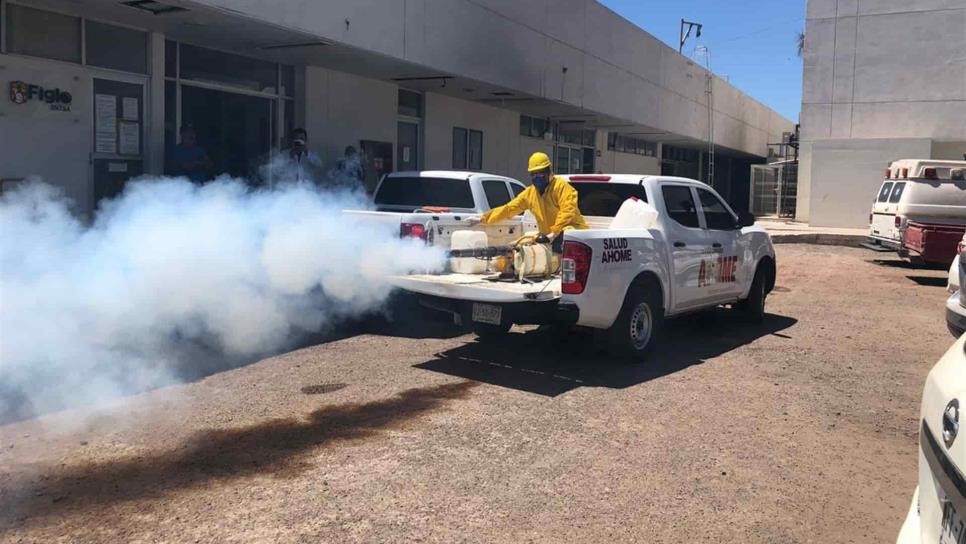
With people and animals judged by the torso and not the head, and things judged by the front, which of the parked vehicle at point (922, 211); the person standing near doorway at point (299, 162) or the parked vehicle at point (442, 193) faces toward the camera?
the person standing near doorway

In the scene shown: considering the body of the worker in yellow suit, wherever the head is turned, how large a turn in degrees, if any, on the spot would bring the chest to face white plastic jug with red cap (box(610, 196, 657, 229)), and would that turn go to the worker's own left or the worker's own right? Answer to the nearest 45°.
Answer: approximately 135° to the worker's own left

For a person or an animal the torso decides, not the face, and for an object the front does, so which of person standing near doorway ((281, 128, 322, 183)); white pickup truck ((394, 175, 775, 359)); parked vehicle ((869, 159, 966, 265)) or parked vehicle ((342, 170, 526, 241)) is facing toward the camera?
the person standing near doorway

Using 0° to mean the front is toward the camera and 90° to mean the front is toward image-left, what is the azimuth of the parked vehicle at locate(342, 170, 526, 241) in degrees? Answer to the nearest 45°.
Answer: approximately 225°

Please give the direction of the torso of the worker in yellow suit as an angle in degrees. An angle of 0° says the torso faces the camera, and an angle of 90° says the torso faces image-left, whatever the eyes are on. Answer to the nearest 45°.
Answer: approximately 45°

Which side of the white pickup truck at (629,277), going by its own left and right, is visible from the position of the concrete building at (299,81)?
left

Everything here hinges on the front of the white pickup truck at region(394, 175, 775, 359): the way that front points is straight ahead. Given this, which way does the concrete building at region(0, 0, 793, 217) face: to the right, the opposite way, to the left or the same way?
to the right

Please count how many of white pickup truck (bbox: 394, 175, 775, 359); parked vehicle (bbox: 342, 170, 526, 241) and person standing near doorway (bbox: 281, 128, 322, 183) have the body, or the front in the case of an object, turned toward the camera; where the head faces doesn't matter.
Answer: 1

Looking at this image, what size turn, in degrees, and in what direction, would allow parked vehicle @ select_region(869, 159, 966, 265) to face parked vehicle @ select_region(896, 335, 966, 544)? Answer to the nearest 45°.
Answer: approximately 135° to its right
